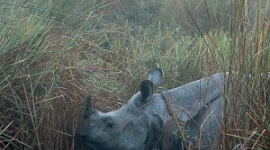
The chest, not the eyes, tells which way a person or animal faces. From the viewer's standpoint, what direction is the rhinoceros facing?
to the viewer's left
